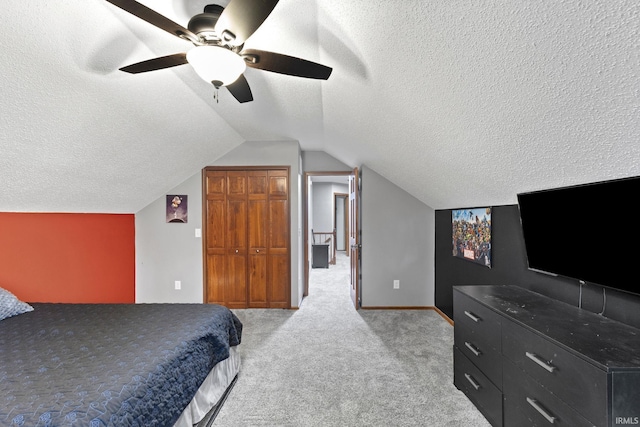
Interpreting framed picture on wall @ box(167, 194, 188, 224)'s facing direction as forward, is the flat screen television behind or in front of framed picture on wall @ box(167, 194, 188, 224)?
in front

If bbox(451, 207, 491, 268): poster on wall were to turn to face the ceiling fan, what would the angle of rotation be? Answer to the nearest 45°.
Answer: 0° — it already faces it

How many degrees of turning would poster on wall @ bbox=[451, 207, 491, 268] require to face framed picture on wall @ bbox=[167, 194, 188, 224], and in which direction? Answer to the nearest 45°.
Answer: approximately 45° to its right

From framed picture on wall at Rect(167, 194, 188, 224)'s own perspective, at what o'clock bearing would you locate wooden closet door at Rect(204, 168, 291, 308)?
The wooden closet door is roughly at 10 o'clock from the framed picture on wall.

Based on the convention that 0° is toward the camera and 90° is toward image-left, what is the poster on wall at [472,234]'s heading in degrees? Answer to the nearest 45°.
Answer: approximately 45°

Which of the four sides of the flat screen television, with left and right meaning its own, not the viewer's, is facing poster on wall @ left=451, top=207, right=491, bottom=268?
right

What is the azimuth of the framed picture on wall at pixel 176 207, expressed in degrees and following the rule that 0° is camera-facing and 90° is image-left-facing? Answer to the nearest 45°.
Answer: approximately 0°

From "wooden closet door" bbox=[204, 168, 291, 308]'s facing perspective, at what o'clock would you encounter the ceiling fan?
The ceiling fan is roughly at 12 o'clock from the wooden closet door.

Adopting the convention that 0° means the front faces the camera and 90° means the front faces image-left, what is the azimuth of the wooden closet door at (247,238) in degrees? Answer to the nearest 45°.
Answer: approximately 0°

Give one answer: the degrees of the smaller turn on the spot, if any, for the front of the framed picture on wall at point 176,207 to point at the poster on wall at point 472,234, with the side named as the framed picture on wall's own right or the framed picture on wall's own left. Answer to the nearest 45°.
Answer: approximately 45° to the framed picture on wall's own left

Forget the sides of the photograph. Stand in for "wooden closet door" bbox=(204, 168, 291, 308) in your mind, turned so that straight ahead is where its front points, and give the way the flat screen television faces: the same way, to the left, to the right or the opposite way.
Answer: to the right

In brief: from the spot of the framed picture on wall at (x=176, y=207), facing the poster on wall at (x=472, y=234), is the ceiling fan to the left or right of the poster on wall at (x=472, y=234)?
right

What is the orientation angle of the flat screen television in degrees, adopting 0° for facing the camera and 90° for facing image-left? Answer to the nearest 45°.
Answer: approximately 45°
